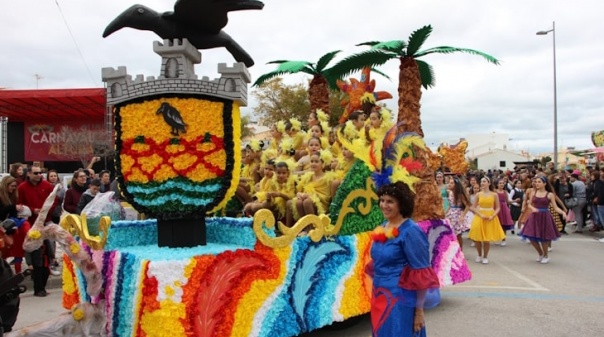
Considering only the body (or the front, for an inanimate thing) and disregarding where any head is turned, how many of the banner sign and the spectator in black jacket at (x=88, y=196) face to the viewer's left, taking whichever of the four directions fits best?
0

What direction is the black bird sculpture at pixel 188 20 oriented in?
to the viewer's left

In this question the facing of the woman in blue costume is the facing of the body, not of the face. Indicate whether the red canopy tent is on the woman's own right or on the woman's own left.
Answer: on the woman's own right

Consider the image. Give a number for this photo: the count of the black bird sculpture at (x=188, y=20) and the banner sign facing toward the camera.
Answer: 1

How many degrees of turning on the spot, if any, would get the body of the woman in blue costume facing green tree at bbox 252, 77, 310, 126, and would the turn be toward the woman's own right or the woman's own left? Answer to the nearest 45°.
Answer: approximately 135° to the woman's own right

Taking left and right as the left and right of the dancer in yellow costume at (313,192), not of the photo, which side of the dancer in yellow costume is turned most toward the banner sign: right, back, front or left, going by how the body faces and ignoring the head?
right

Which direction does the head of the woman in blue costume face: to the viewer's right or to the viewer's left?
to the viewer's left

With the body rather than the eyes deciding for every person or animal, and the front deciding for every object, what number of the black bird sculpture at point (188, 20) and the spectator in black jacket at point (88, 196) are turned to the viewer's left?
1

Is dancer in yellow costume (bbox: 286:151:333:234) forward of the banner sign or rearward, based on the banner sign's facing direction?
forward

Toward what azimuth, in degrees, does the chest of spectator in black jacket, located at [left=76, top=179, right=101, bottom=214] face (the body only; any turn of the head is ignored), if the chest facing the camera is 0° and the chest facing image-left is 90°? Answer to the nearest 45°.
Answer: approximately 315°
